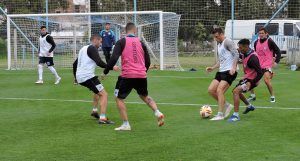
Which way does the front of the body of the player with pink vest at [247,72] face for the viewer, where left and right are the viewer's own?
facing the viewer and to the left of the viewer

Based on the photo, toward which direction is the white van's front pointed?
to the viewer's right

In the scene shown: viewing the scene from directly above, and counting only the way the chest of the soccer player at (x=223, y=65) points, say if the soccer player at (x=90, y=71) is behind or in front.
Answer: in front

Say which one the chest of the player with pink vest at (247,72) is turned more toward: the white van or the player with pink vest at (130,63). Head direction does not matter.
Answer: the player with pink vest

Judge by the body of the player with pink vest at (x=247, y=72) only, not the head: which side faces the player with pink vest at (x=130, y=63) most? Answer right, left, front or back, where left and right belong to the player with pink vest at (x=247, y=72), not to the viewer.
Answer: front

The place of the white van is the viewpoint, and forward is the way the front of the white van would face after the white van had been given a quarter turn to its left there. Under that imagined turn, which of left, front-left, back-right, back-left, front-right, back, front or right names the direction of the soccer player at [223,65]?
back

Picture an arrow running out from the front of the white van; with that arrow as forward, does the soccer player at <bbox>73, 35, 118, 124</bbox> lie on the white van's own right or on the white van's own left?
on the white van's own right

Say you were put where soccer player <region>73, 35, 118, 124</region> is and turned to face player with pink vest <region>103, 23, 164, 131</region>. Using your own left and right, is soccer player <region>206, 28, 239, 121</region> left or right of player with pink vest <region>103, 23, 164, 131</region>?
left

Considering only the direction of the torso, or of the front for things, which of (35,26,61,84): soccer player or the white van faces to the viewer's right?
the white van

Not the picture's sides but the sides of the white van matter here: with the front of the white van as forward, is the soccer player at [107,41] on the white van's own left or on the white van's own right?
on the white van's own right

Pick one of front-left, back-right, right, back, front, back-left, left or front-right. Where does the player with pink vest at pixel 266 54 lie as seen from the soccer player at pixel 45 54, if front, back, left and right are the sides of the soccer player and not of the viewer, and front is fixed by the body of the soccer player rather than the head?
left

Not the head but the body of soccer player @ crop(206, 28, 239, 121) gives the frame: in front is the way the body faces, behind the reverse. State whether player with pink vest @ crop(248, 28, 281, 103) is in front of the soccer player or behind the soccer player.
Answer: behind

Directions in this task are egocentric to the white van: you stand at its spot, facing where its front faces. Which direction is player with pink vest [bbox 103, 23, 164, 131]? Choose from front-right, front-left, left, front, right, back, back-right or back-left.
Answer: right
